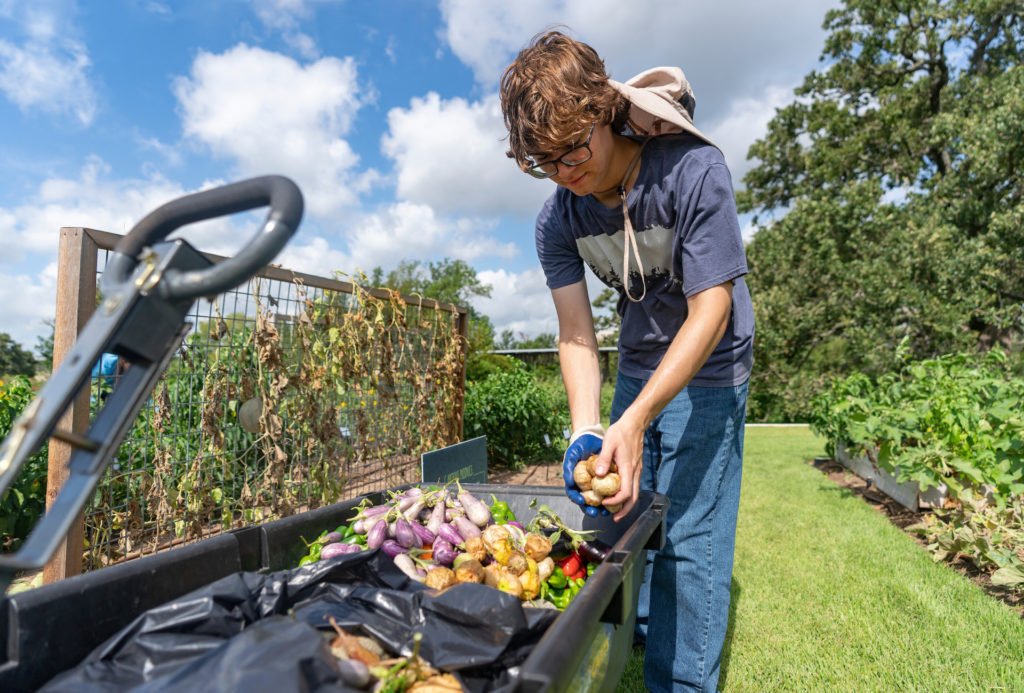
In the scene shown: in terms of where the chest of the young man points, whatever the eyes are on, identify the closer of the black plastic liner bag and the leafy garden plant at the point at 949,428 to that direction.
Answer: the black plastic liner bag

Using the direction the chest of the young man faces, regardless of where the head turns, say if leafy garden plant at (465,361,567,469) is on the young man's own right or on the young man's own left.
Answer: on the young man's own right

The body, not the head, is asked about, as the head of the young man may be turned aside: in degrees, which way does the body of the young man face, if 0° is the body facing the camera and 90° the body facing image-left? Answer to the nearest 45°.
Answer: approximately 45°

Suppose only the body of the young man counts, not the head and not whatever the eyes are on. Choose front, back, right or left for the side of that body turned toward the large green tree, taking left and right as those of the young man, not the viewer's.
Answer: back

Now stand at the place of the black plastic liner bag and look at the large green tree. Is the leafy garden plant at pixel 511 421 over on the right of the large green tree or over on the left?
left

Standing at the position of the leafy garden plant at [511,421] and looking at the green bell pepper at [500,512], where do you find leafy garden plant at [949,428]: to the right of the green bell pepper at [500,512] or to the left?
left

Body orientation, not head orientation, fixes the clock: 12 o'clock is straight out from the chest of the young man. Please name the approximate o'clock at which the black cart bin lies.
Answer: The black cart bin is roughly at 12 o'clock from the young man.

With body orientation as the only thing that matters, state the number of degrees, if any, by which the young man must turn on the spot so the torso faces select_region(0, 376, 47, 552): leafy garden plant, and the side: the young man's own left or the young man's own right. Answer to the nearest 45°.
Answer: approximately 45° to the young man's own right

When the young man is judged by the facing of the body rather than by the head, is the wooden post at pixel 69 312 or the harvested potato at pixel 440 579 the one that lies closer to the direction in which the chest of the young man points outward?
the harvested potato

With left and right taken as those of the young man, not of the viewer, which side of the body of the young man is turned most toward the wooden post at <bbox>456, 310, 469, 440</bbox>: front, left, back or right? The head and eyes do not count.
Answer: right

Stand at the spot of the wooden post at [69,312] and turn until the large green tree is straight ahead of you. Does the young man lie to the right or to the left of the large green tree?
right
